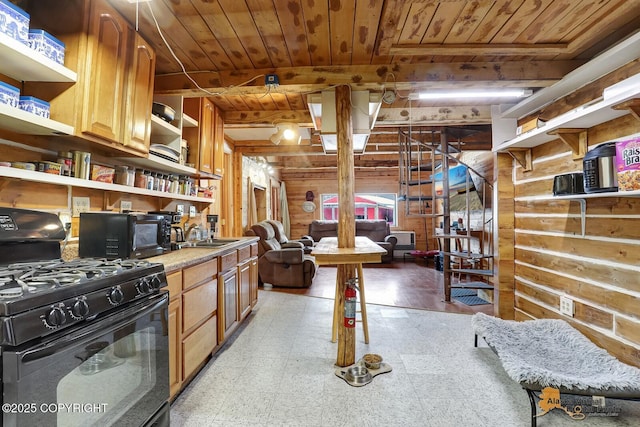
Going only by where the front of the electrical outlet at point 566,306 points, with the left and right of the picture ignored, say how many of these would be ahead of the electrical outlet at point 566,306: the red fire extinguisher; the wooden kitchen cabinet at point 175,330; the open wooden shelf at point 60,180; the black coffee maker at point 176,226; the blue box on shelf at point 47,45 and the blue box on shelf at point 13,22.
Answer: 6

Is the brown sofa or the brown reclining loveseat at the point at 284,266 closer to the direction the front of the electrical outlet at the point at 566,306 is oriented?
the brown reclining loveseat

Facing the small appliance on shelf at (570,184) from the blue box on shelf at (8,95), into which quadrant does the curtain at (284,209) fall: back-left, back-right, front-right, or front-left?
front-left

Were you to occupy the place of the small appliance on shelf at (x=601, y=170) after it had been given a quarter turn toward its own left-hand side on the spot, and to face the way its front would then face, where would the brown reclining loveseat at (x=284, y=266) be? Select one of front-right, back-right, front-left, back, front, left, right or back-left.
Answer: back-right

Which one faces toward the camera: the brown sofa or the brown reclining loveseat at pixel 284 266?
the brown sofa

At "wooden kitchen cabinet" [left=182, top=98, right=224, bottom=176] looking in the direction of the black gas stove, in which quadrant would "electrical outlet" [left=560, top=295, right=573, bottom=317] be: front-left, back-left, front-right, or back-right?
front-left

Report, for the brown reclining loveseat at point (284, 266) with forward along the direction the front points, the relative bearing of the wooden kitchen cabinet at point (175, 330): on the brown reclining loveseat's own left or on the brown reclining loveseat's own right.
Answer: on the brown reclining loveseat's own right

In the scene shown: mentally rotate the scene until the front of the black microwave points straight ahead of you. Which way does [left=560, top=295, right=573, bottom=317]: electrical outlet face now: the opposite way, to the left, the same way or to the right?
the opposite way

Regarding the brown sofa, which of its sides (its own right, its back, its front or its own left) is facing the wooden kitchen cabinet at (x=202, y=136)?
front

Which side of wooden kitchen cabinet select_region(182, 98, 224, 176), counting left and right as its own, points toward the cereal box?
front

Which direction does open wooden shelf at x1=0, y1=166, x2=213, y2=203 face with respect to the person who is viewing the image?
facing the viewer and to the right of the viewer

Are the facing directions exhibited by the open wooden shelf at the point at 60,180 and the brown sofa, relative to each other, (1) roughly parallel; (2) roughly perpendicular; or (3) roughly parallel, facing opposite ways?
roughly perpendicular

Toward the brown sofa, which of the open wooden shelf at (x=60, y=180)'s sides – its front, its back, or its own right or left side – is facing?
left

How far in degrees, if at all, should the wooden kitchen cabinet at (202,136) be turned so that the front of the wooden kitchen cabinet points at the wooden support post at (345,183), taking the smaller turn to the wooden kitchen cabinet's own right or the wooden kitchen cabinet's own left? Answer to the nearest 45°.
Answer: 0° — it already faces it

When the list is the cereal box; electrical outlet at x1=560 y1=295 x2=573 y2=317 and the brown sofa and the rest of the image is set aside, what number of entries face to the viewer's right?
0

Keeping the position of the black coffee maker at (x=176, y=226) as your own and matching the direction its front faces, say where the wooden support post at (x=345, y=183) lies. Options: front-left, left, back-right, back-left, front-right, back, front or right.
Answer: front

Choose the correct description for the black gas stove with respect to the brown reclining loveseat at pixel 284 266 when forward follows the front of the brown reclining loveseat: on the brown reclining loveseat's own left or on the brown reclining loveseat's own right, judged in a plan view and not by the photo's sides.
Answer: on the brown reclining loveseat's own right
